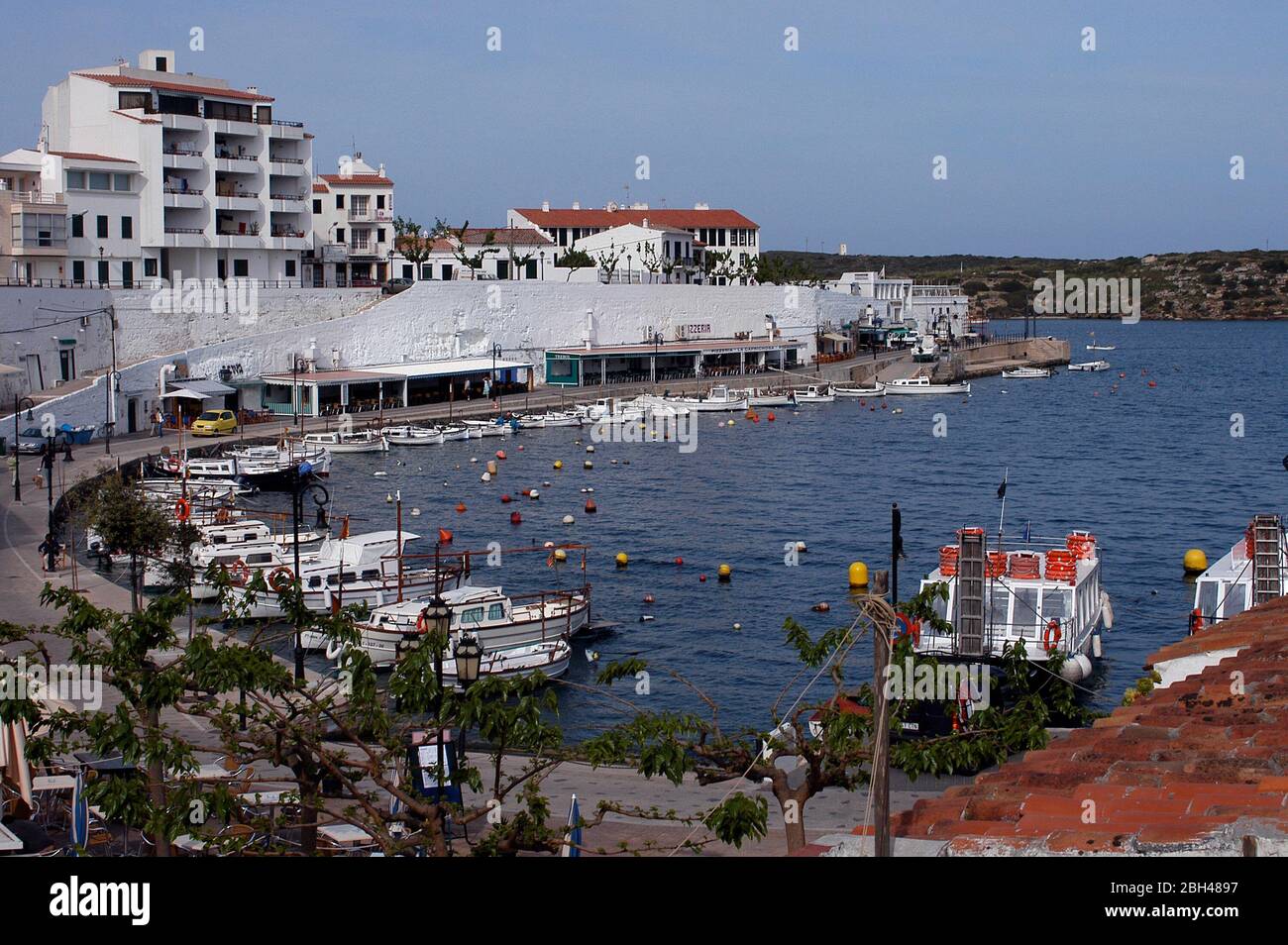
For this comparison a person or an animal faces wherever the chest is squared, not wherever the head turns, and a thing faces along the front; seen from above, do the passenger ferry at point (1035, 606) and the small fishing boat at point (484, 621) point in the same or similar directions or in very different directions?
very different directions

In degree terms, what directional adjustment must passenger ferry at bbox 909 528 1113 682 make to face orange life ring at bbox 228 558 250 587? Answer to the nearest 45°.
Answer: approximately 90° to its left

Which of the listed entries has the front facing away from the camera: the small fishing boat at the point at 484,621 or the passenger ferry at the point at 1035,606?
the passenger ferry

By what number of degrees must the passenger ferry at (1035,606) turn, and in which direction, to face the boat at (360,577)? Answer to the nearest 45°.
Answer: approximately 90° to its left

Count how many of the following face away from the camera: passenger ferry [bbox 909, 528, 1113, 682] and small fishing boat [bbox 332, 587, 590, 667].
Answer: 1

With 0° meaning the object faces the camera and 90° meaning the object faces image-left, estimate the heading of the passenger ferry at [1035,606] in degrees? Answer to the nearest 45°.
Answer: approximately 180°

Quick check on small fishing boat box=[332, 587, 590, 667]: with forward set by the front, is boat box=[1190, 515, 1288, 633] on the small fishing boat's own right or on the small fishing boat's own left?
on the small fishing boat's own left
